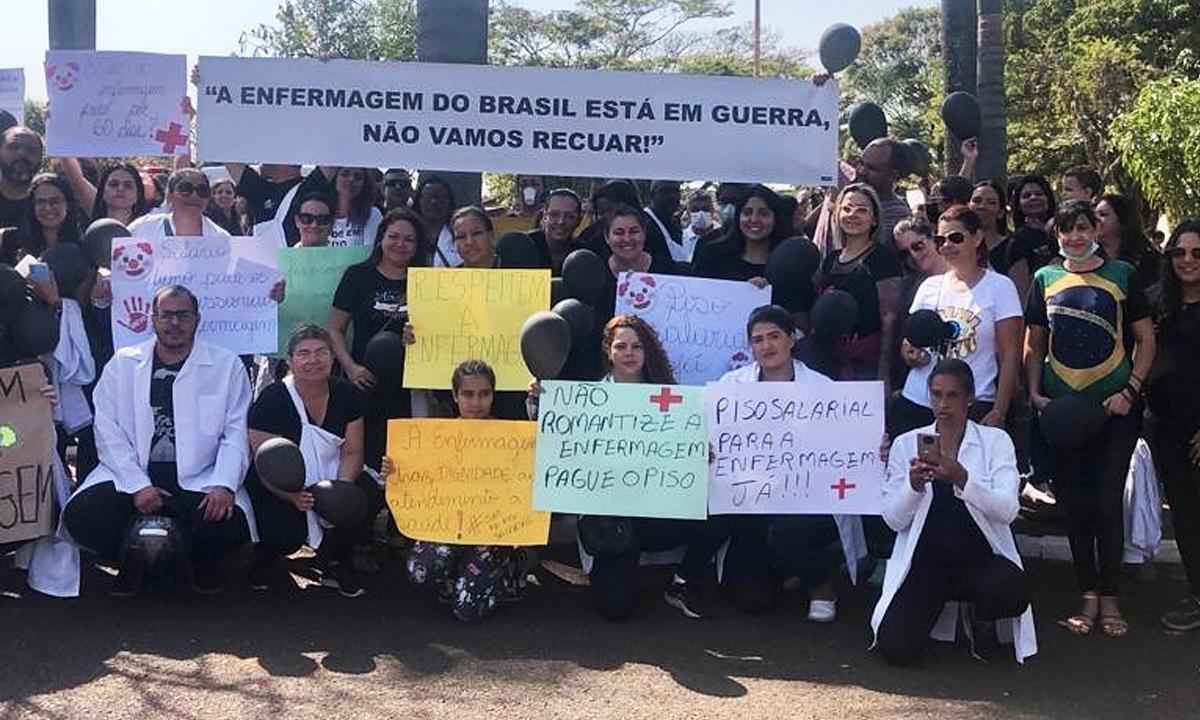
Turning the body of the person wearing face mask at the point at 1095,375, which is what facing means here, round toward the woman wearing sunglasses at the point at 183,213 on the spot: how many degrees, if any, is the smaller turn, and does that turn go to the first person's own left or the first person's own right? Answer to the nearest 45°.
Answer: approximately 90° to the first person's own right

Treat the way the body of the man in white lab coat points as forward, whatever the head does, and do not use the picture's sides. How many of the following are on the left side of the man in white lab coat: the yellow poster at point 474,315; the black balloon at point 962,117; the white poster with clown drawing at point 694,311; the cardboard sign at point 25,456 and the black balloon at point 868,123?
4

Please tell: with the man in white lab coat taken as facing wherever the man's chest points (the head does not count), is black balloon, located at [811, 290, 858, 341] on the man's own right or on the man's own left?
on the man's own left

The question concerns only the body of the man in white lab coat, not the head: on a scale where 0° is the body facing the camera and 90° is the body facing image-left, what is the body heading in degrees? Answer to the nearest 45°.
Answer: approximately 0°

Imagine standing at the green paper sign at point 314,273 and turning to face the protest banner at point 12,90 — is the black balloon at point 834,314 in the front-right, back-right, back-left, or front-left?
back-right
